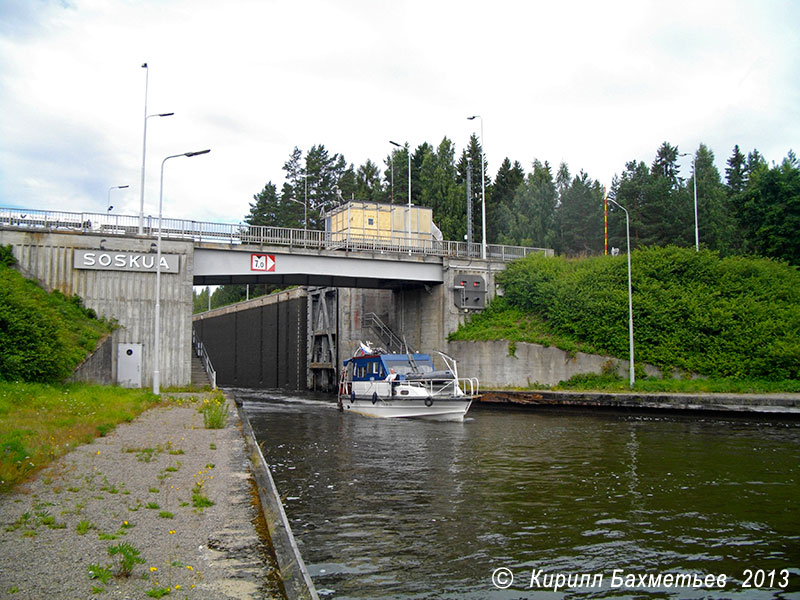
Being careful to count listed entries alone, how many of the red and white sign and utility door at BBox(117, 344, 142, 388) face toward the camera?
2

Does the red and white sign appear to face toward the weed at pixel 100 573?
yes

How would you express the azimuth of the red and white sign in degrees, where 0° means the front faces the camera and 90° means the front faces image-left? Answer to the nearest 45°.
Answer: approximately 0°

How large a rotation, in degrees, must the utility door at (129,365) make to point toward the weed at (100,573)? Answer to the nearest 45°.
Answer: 0° — it already faces it

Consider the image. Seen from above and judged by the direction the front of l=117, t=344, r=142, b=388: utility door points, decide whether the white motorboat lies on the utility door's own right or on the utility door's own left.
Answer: on the utility door's own left

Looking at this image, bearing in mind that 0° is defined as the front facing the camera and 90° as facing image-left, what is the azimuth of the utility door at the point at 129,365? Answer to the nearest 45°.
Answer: approximately 0°

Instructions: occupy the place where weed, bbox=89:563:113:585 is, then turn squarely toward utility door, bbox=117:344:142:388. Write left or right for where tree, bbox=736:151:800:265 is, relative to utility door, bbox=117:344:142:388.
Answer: right

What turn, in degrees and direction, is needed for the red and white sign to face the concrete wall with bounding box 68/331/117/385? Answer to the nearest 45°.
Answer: approximately 45° to its right

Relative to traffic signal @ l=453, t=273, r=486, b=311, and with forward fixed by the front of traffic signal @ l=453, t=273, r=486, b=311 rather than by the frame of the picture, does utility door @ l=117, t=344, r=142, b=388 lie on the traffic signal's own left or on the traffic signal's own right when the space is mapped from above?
on the traffic signal's own right

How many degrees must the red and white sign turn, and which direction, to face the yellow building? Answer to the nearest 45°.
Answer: approximately 135° to its left
